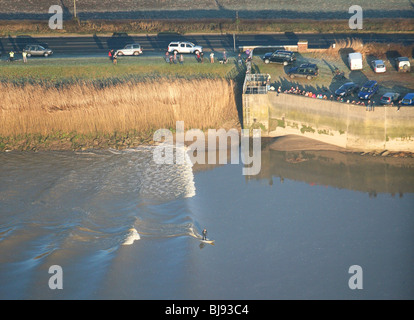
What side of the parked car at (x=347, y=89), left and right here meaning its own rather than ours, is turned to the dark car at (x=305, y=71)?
right

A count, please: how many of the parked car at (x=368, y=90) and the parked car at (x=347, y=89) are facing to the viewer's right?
0

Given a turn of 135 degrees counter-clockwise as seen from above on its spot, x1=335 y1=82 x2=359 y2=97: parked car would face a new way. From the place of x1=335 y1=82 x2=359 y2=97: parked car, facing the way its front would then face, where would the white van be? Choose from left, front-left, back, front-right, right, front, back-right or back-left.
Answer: left

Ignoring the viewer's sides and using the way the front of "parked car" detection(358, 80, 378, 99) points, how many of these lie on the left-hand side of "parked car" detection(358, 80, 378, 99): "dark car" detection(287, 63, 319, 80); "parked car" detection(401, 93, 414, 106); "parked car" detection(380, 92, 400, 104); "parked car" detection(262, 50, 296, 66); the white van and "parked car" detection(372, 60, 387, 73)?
2

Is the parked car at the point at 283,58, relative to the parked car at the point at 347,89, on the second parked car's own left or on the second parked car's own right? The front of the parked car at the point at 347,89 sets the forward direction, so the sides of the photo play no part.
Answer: on the second parked car's own right

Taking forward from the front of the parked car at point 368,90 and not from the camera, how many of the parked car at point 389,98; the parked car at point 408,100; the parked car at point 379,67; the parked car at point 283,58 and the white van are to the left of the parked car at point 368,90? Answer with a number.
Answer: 2

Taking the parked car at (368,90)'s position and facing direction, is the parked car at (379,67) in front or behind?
behind

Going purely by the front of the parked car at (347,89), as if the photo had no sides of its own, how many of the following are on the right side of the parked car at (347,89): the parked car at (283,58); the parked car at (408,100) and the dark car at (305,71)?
2

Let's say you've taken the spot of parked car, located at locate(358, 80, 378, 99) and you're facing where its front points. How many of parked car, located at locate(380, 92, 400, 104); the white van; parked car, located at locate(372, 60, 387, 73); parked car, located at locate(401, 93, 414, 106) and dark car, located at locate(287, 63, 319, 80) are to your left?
2

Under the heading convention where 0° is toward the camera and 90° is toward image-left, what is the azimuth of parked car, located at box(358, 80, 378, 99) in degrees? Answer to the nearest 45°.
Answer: approximately 45°

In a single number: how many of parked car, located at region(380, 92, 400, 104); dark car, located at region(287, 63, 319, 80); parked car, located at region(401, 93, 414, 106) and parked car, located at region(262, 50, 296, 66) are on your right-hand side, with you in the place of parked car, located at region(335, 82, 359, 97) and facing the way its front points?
2
